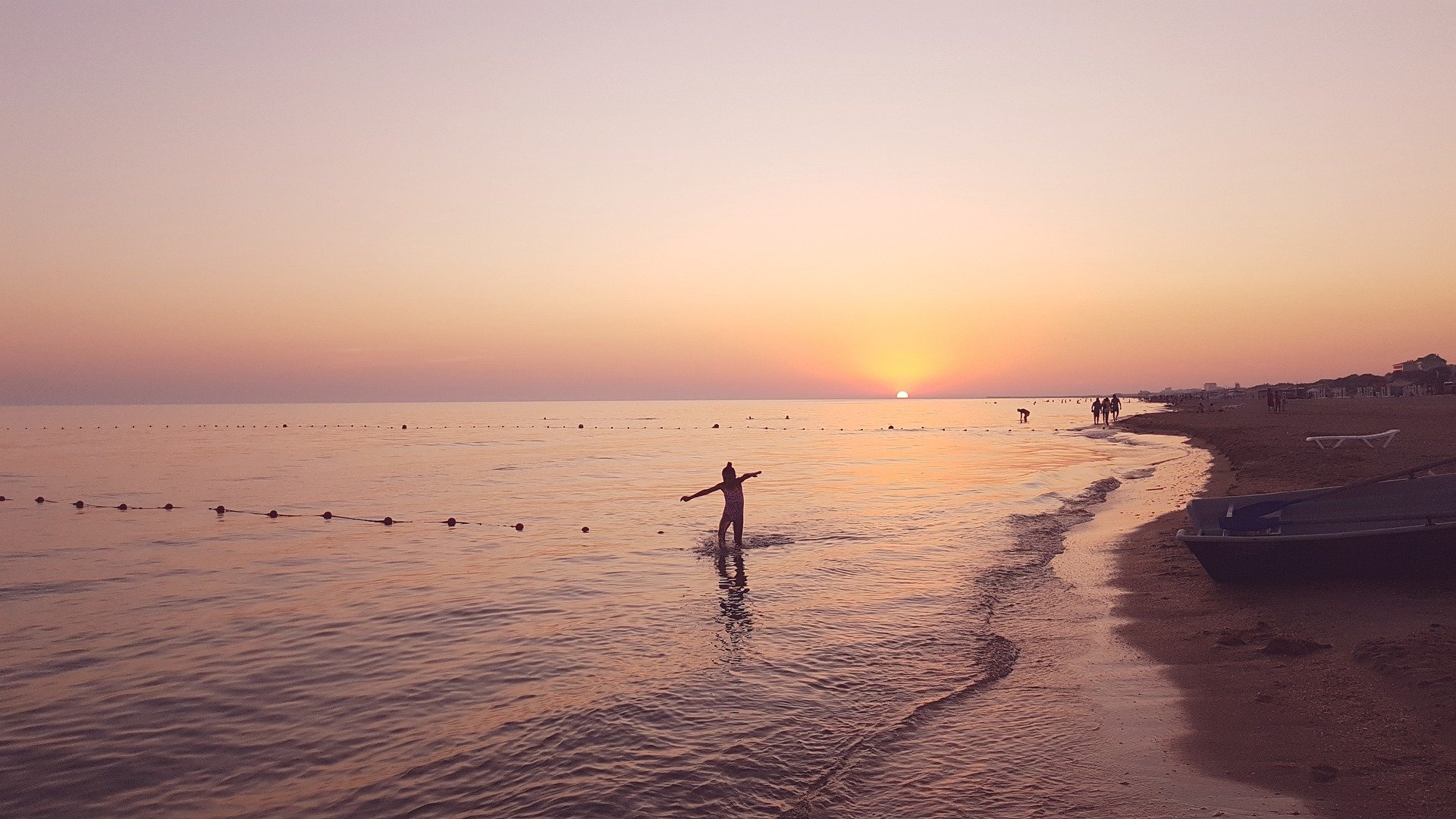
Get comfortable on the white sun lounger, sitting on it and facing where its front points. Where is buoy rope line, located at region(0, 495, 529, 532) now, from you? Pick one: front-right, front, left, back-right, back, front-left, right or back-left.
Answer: front-left

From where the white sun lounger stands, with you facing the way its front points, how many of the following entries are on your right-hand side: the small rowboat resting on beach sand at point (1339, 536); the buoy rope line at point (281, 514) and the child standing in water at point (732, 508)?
0

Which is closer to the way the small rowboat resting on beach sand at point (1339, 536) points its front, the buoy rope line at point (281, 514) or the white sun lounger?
the buoy rope line

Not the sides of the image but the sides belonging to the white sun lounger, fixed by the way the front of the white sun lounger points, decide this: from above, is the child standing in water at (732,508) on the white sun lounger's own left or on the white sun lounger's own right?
on the white sun lounger's own left

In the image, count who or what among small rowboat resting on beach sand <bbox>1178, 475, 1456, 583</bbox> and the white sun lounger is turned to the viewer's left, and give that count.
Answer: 2

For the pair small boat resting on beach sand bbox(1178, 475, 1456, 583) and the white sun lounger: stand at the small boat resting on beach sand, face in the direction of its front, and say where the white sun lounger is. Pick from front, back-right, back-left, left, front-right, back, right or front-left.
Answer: right

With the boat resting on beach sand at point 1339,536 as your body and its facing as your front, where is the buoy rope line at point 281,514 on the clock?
The buoy rope line is roughly at 12 o'clock from the boat resting on beach sand.

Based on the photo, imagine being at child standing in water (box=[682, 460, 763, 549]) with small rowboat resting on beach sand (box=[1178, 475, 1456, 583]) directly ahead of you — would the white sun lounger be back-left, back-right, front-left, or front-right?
front-left

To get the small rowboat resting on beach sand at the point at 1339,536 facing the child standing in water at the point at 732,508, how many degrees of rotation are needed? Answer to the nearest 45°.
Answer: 0° — it already faces them

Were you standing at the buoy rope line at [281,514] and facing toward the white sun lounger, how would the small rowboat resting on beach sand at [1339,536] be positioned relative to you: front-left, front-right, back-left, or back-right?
front-right

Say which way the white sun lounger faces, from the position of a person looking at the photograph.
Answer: facing to the left of the viewer

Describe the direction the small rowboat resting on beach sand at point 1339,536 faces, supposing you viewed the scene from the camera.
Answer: facing to the left of the viewer

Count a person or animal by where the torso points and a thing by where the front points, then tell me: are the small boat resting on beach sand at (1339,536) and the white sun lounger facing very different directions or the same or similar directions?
same or similar directions

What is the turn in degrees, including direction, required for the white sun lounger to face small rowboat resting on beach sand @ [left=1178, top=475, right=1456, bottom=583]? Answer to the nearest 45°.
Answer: approximately 90° to its left
